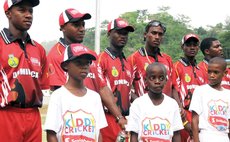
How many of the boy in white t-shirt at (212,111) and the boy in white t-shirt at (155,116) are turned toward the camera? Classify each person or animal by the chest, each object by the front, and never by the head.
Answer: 2

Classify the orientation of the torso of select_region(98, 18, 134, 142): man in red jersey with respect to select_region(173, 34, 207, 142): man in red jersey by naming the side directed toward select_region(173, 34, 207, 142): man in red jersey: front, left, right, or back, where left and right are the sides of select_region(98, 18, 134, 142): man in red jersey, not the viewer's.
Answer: left

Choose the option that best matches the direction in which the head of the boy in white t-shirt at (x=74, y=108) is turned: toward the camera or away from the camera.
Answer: toward the camera

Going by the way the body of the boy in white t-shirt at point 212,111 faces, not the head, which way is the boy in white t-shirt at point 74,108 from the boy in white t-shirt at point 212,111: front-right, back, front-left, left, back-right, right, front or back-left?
front-right

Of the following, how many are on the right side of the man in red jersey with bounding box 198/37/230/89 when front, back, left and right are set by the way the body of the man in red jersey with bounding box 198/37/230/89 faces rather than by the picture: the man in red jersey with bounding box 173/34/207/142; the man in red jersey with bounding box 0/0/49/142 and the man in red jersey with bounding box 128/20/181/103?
3

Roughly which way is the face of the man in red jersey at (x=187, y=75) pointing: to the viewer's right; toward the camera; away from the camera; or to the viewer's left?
toward the camera

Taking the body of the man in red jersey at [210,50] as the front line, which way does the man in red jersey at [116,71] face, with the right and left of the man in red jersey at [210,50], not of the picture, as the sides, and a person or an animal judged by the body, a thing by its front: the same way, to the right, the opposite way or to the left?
the same way

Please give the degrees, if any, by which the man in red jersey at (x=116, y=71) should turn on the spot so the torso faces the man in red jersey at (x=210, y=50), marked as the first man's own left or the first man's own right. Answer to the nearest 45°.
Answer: approximately 90° to the first man's own left

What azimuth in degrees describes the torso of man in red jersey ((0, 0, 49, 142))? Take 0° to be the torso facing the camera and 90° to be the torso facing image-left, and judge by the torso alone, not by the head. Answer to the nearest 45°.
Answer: approximately 315°

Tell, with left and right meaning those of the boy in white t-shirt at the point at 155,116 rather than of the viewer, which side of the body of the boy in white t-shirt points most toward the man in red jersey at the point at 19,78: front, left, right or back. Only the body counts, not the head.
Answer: right

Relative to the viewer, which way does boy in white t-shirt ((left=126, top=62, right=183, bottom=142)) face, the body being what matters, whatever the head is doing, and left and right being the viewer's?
facing the viewer

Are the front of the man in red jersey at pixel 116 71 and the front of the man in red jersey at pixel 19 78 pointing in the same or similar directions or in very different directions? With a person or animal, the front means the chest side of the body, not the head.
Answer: same or similar directions

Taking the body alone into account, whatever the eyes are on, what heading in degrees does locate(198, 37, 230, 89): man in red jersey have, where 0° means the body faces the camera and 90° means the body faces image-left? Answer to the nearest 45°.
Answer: approximately 315°

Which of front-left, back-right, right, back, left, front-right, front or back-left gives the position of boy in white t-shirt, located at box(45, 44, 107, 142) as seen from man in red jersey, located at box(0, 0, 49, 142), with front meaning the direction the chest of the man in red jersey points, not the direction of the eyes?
front

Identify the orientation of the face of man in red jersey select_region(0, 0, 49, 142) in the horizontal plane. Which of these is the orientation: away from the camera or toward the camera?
toward the camera
